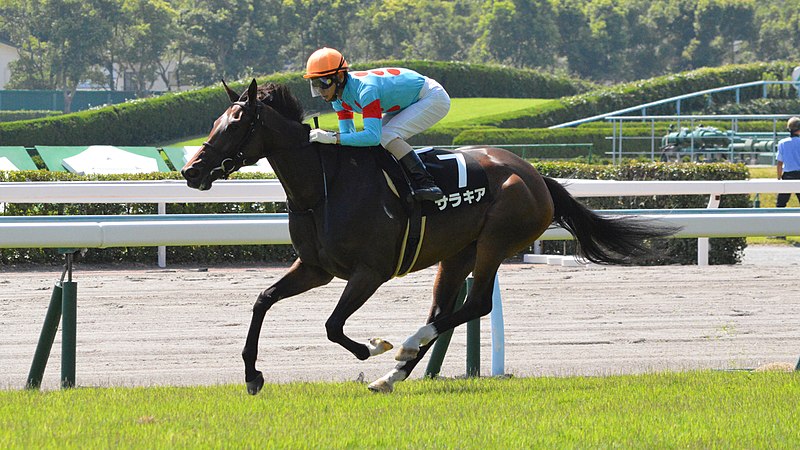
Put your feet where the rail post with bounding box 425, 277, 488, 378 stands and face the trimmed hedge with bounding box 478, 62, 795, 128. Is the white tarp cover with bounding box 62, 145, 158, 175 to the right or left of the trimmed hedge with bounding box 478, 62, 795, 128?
left

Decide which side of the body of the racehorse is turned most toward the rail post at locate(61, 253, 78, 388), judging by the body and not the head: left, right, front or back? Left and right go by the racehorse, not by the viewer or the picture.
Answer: front

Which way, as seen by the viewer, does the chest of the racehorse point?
to the viewer's left

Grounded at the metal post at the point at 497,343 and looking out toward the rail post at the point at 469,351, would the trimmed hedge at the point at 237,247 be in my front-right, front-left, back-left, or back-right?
front-right

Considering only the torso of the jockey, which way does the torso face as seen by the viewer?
to the viewer's left

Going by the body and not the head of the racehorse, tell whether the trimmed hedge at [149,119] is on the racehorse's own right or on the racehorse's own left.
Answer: on the racehorse's own right

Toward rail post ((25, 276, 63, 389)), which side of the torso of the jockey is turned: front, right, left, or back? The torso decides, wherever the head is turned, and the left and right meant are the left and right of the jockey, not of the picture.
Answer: front

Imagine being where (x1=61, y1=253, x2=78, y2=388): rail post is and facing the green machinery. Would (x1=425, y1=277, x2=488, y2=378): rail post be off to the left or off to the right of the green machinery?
right
